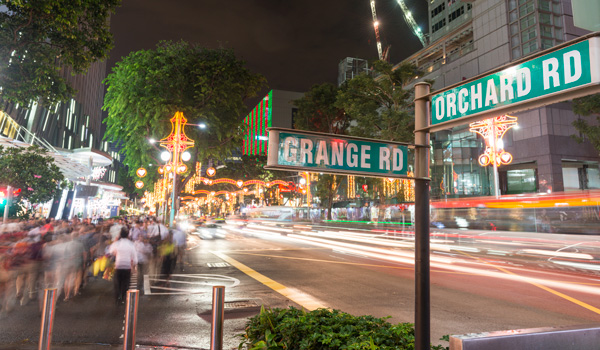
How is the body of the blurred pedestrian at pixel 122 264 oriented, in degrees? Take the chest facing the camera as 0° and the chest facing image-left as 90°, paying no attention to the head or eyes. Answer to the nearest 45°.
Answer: approximately 180°

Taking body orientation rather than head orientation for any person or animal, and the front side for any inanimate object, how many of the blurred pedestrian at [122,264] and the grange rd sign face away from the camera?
1

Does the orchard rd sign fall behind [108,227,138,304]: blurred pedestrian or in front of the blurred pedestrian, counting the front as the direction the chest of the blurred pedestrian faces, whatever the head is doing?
behind

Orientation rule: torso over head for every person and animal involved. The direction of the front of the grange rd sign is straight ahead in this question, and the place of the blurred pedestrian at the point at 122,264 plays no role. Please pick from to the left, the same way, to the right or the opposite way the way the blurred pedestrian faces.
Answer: the opposite way

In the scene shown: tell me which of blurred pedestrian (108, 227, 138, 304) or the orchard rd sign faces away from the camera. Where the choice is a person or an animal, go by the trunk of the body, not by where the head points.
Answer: the blurred pedestrian

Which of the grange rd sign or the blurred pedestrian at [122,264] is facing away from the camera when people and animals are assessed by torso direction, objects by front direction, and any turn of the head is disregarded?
the blurred pedestrian

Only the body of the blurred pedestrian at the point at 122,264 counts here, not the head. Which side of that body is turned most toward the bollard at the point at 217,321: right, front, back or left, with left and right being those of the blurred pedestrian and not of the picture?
back

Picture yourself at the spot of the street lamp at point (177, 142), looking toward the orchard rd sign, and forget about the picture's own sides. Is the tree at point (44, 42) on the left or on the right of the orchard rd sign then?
right

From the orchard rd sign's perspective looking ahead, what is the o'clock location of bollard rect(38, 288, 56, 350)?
The bollard is roughly at 1 o'clock from the orchard rd sign.

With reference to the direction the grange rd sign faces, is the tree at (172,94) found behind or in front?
behind

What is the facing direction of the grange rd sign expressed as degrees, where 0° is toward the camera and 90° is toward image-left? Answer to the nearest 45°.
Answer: approximately 315°

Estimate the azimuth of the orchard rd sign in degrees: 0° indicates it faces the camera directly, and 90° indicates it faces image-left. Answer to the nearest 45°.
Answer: approximately 45°
